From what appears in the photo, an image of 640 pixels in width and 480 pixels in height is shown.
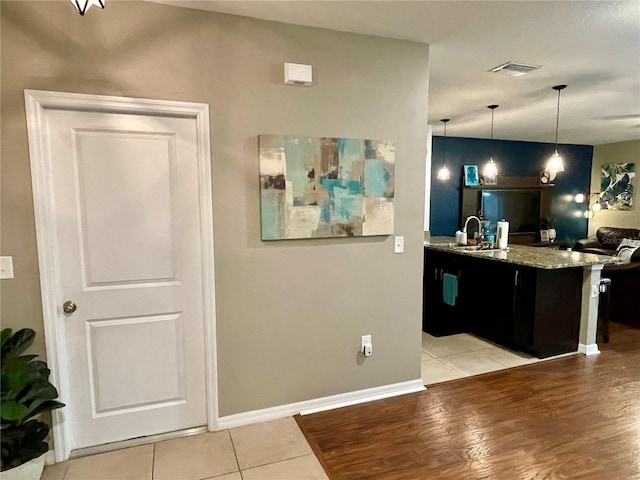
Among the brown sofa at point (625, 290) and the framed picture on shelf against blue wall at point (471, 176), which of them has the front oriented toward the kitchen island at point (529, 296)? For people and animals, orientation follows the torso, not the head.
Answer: the framed picture on shelf against blue wall

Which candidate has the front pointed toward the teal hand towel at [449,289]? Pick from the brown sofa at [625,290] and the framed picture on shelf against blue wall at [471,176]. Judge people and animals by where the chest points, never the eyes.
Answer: the framed picture on shelf against blue wall

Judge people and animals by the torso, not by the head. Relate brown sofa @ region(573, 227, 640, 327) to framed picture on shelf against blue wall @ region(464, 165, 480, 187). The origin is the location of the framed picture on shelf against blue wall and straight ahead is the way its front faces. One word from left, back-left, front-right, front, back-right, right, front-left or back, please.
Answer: front-left

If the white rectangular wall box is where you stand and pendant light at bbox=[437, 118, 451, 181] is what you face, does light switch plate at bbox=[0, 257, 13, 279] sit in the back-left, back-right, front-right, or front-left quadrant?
back-left

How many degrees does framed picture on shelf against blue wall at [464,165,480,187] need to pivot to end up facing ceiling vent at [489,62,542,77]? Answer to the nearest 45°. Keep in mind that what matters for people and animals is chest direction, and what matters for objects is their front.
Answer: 0° — it already faces it

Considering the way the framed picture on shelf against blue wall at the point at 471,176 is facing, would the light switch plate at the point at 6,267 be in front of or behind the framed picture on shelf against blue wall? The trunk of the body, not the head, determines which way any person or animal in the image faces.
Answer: in front

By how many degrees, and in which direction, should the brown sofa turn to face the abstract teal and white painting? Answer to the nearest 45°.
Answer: approximately 90° to its left

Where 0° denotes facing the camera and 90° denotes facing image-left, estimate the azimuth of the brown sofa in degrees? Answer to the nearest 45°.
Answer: approximately 135°

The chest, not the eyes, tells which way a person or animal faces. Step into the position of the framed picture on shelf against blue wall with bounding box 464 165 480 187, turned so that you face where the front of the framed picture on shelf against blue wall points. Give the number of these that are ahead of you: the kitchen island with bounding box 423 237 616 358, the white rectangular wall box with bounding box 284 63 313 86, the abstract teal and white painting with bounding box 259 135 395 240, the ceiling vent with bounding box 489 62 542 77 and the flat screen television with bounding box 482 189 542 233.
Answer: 4

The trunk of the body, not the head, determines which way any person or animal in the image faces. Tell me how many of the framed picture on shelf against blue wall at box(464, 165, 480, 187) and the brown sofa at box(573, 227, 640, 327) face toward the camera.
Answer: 1

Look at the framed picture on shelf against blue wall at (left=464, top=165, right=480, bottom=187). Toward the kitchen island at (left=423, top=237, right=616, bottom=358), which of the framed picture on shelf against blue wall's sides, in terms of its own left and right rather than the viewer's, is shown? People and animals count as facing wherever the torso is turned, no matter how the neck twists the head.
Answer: front

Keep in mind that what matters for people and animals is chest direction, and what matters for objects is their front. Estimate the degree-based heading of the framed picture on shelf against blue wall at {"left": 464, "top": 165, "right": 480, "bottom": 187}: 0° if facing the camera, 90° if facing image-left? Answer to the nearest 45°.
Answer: approximately 0°

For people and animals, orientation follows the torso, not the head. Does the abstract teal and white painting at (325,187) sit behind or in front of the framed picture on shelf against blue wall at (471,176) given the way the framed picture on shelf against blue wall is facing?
in front
